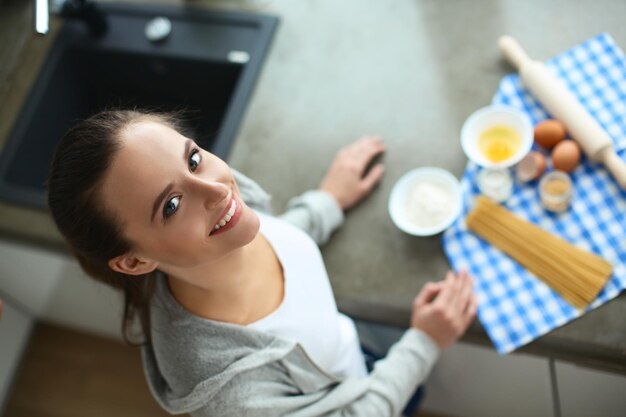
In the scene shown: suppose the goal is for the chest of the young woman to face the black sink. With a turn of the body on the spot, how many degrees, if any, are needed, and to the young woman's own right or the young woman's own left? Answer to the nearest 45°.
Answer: approximately 135° to the young woman's own left

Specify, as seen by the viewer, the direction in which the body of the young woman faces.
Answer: to the viewer's right

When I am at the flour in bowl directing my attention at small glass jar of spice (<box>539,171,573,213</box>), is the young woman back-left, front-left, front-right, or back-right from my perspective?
back-right
